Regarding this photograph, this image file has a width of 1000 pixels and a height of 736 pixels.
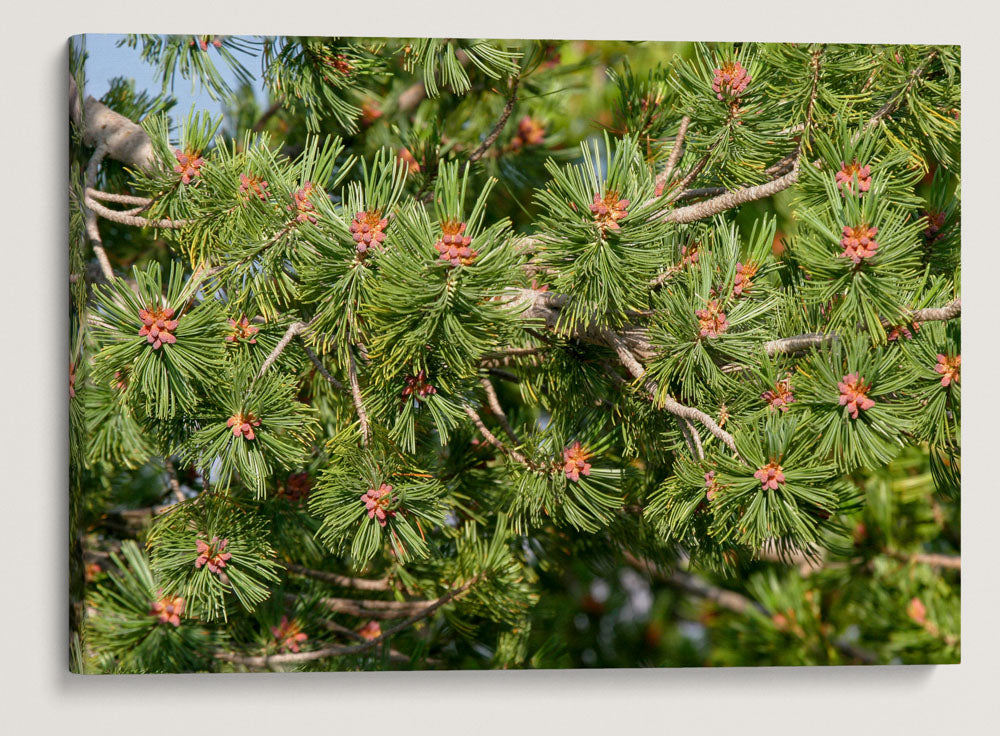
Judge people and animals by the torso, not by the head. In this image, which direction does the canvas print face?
toward the camera
